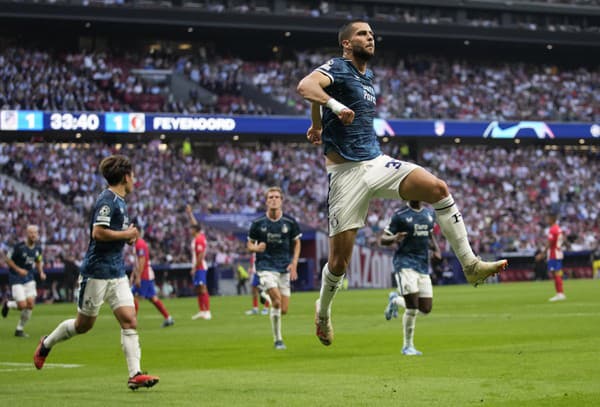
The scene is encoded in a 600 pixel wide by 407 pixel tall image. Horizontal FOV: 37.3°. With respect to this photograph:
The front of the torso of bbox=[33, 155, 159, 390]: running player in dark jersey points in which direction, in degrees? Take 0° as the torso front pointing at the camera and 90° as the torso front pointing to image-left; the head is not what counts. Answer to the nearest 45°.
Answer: approximately 270°

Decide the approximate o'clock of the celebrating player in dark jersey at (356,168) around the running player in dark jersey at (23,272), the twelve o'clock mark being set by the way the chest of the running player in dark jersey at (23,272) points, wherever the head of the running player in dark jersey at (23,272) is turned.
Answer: the celebrating player in dark jersey at (356,168) is roughly at 1 o'clock from the running player in dark jersey at (23,272).

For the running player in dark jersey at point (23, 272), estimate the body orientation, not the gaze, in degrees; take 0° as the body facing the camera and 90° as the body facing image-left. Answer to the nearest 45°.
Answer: approximately 315°

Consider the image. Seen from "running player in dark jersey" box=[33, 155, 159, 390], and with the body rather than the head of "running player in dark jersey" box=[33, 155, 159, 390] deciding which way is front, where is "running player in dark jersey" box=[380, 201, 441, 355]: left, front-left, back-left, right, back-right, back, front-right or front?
front-left

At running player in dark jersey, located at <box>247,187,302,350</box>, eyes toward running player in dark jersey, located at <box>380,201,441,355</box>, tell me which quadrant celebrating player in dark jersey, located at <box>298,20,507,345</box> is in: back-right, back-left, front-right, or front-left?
front-right

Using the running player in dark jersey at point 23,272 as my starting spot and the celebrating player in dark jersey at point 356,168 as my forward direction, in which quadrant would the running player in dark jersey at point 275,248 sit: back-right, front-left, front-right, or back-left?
front-left

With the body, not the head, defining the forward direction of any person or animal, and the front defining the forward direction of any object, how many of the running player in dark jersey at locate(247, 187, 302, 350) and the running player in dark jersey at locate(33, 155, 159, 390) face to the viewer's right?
1

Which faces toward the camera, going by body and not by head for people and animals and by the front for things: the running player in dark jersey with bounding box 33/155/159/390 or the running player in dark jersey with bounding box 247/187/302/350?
the running player in dark jersey with bounding box 247/187/302/350

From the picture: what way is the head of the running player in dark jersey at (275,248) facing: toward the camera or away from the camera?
toward the camera

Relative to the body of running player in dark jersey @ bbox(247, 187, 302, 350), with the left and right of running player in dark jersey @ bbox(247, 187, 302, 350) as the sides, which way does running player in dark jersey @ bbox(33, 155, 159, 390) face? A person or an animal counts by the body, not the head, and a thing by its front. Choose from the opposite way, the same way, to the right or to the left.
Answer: to the left

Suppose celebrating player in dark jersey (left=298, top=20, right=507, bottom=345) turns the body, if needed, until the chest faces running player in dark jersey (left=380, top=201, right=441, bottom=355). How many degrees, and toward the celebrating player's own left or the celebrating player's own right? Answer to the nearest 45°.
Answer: approximately 135° to the celebrating player's own left

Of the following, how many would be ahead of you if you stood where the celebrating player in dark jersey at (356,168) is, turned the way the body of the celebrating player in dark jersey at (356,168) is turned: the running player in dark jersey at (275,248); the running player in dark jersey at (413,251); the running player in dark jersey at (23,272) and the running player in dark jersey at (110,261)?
0

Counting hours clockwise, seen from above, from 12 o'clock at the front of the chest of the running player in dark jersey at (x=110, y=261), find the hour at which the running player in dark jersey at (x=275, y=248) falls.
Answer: the running player in dark jersey at (x=275, y=248) is roughly at 10 o'clock from the running player in dark jersey at (x=110, y=261).

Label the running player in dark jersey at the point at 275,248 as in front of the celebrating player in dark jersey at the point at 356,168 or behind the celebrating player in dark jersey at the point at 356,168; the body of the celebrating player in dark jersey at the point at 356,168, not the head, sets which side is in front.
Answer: behind

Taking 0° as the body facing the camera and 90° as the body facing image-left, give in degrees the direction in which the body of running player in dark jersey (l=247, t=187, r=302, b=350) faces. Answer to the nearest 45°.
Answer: approximately 0°

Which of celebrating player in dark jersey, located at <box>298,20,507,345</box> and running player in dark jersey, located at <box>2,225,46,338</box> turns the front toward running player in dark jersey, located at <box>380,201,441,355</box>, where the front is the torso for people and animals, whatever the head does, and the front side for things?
running player in dark jersey, located at <box>2,225,46,338</box>

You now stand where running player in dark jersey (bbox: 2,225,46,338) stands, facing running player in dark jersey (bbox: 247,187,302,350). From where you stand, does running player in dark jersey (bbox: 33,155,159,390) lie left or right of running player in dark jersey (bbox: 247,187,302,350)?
right
